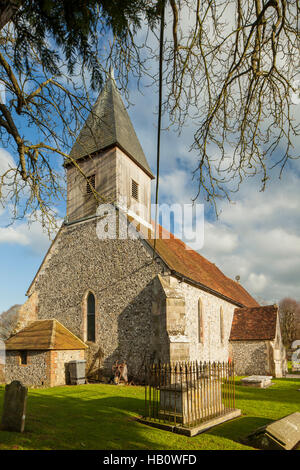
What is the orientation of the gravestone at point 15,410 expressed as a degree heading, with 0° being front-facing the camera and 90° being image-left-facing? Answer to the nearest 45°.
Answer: approximately 45°

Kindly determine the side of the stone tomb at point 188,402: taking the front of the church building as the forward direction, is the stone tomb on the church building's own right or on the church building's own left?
on the church building's own left

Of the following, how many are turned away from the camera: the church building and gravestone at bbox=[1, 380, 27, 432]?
0

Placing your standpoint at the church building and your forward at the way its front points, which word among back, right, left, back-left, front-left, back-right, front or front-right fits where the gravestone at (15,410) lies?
front-left

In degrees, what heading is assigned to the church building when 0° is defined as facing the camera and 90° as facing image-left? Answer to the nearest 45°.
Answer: approximately 45°

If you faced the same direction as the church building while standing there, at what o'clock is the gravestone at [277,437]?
The gravestone is roughly at 10 o'clock from the church building.

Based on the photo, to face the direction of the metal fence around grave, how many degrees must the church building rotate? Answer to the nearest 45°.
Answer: approximately 45° to its left

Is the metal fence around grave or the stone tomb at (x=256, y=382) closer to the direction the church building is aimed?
the metal fence around grave

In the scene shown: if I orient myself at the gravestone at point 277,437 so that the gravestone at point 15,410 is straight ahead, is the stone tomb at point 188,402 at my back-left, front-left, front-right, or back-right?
front-right
